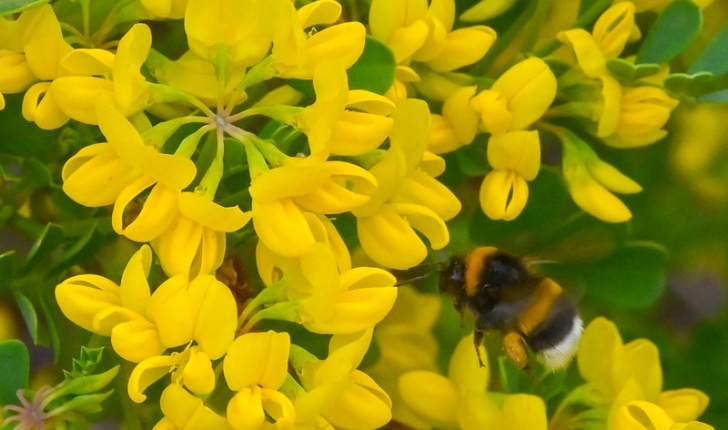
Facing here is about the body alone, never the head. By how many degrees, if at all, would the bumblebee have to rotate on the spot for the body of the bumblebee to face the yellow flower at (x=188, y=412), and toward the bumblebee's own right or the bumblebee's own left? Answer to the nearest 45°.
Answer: approximately 45° to the bumblebee's own left

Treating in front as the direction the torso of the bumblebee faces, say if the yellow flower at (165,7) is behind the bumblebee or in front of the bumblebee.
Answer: in front

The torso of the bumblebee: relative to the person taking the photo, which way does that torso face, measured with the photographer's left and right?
facing to the left of the viewer

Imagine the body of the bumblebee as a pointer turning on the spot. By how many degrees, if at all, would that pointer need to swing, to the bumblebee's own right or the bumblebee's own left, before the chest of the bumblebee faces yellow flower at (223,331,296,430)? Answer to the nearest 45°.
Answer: approximately 45° to the bumblebee's own left

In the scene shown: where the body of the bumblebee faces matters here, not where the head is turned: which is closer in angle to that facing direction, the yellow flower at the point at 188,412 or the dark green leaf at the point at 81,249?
the dark green leaf

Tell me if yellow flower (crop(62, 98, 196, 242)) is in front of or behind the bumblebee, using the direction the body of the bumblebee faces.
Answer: in front

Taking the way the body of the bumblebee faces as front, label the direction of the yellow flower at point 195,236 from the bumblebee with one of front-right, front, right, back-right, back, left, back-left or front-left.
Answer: front-left
